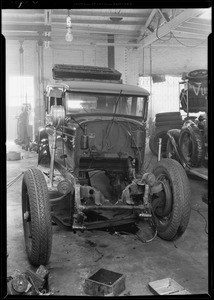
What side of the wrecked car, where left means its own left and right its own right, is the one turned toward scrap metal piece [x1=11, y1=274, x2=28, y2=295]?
front

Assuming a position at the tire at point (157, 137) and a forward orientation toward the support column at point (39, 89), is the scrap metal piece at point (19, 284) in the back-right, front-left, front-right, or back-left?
back-left

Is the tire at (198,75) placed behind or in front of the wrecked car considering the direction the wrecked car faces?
behind

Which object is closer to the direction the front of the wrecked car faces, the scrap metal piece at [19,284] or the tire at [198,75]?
the scrap metal piece

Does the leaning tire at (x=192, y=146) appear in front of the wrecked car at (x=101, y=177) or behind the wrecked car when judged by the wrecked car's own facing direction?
behind

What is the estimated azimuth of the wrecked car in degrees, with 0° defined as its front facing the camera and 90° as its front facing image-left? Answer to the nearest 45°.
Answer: approximately 0°

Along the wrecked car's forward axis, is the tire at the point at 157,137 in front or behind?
behind

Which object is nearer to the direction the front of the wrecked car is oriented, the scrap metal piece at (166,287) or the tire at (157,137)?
the scrap metal piece

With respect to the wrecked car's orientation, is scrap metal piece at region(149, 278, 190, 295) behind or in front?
in front
